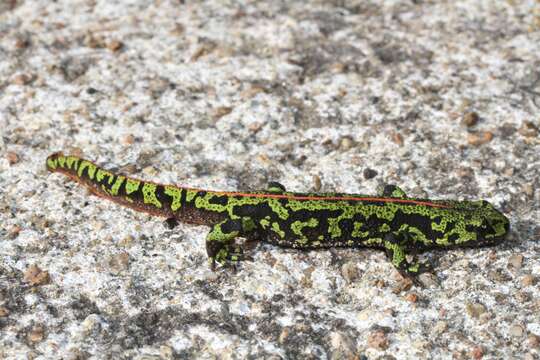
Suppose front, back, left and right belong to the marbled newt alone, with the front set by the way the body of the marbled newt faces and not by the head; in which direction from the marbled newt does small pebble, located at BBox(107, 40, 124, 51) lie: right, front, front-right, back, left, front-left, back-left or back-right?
back-left

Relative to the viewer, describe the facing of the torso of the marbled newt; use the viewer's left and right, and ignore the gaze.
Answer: facing to the right of the viewer

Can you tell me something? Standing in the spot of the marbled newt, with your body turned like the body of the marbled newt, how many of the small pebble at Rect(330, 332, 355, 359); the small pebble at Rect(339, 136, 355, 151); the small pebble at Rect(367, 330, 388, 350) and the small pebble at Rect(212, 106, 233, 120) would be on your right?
2

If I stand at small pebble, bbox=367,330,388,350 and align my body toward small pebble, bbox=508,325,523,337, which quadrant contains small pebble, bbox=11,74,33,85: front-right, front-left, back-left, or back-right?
back-left

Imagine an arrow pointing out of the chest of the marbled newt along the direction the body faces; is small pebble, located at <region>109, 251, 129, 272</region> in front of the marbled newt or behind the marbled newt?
behind

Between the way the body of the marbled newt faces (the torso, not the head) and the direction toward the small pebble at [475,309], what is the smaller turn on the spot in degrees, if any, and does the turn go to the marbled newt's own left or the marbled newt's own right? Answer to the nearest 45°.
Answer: approximately 45° to the marbled newt's own right

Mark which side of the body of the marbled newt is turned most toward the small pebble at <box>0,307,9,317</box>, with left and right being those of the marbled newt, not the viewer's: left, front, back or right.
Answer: back

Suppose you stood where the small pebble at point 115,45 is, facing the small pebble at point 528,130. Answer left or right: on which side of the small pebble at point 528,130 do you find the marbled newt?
right

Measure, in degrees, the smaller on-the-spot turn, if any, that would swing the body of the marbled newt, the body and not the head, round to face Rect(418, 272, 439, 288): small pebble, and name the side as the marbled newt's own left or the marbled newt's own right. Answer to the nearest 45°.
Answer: approximately 45° to the marbled newt's own right
